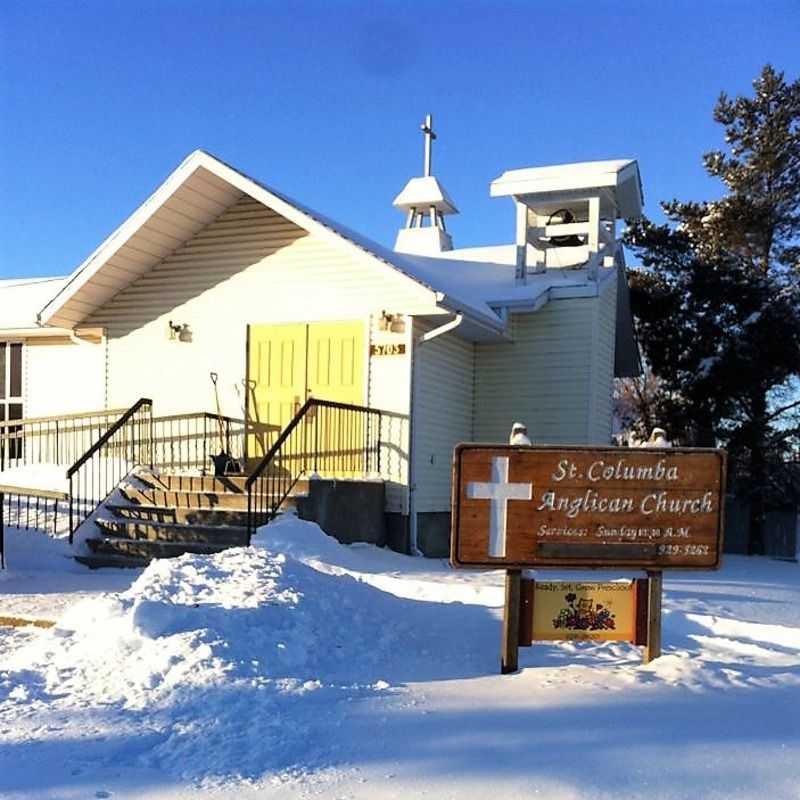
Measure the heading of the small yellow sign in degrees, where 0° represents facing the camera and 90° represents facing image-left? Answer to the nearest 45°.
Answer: approximately 0°

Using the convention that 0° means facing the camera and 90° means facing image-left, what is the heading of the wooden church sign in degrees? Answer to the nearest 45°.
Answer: approximately 0°

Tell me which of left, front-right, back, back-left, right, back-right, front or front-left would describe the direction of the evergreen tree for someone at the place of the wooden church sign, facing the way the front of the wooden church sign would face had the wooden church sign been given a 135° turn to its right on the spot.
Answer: front-right

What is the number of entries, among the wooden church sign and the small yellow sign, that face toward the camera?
2

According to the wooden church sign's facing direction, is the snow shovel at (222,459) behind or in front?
behind

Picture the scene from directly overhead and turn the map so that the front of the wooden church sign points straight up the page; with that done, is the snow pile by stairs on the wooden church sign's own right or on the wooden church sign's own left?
on the wooden church sign's own right

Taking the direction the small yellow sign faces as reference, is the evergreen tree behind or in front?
behind

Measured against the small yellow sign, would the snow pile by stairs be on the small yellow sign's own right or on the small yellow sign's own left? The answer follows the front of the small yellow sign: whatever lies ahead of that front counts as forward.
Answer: on the small yellow sign's own right
